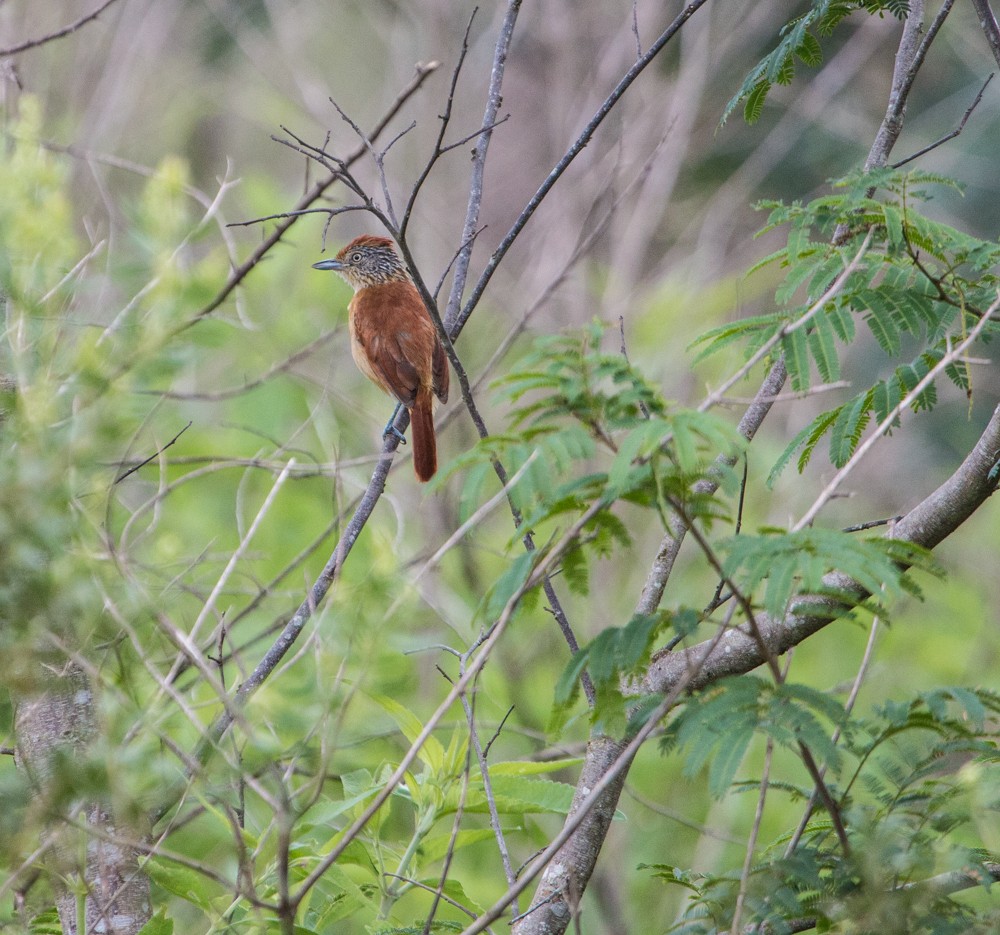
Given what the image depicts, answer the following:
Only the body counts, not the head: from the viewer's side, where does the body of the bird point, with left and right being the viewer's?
facing away from the viewer and to the left of the viewer

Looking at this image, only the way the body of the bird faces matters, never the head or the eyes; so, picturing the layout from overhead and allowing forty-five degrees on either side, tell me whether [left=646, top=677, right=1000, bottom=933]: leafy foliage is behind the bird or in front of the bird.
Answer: behind

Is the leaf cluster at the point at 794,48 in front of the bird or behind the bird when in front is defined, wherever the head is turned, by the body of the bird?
behind
